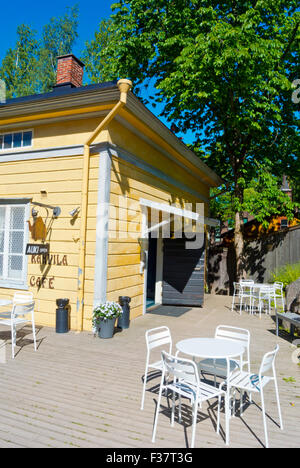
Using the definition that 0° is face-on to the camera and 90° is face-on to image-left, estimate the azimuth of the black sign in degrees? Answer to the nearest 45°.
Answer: approximately 0°

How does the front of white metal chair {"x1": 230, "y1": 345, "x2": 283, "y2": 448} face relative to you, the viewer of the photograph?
facing away from the viewer and to the left of the viewer

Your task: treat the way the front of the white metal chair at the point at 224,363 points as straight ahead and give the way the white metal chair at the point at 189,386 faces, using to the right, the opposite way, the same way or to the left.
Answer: the opposite way

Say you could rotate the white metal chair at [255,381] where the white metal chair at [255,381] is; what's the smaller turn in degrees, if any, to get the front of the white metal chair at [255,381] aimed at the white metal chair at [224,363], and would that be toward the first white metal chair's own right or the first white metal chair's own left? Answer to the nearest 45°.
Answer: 0° — it already faces it

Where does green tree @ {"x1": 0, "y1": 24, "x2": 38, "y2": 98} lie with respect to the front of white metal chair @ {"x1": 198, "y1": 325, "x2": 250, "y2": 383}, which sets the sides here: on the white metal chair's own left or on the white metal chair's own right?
on the white metal chair's own right

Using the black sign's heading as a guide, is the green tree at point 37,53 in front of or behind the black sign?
behind

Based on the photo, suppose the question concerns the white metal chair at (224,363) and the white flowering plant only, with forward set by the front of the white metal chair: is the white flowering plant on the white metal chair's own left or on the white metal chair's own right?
on the white metal chair's own right

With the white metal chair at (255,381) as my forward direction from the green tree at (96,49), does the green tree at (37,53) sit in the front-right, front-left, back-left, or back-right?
back-right

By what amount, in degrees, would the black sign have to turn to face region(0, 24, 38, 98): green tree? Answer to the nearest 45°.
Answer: approximately 180°

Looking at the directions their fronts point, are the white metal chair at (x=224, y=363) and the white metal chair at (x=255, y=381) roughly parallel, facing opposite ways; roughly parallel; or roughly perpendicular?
roughly perpendicular

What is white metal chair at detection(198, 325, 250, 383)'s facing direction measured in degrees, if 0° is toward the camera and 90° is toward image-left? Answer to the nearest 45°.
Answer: approximately 45°
